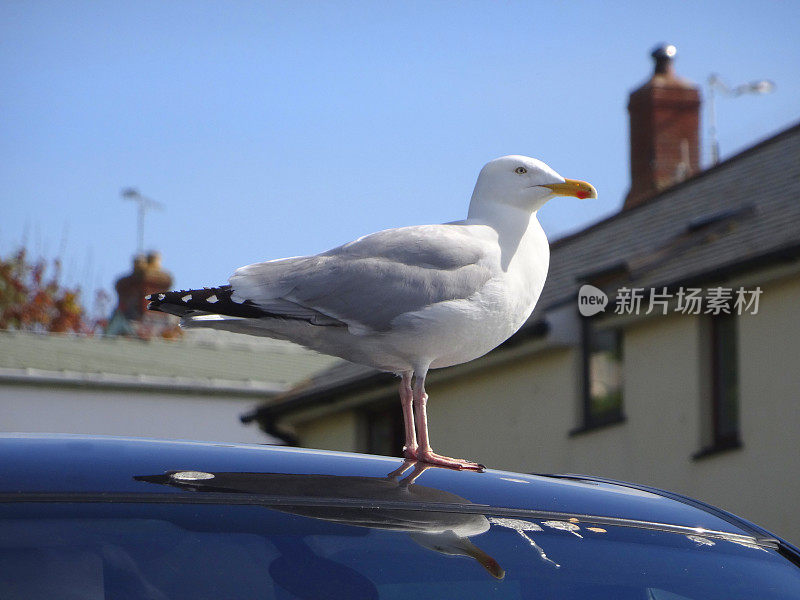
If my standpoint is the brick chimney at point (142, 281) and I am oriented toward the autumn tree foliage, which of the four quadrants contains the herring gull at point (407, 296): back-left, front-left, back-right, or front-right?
back-left

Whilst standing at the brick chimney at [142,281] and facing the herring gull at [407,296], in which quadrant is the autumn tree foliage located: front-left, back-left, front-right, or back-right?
back-right

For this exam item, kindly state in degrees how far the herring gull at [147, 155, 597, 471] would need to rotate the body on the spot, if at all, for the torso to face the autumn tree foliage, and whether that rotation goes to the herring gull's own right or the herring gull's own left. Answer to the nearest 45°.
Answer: approximately 90° to the herring gull's own left

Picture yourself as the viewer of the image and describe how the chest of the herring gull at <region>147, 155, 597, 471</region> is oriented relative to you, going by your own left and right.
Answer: facing to the right of the viewer

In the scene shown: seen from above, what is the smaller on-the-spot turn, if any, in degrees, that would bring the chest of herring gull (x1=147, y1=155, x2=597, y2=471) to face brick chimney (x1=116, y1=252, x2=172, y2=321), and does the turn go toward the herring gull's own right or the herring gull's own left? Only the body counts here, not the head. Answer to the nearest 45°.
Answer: approximately 90° to the herring gull's own left
